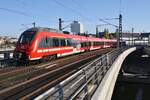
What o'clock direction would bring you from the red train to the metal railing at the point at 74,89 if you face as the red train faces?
The metal railing is roughly at 10 o'clock from the red train.

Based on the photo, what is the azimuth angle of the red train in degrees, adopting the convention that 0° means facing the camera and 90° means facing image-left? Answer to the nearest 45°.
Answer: approximately 45°
